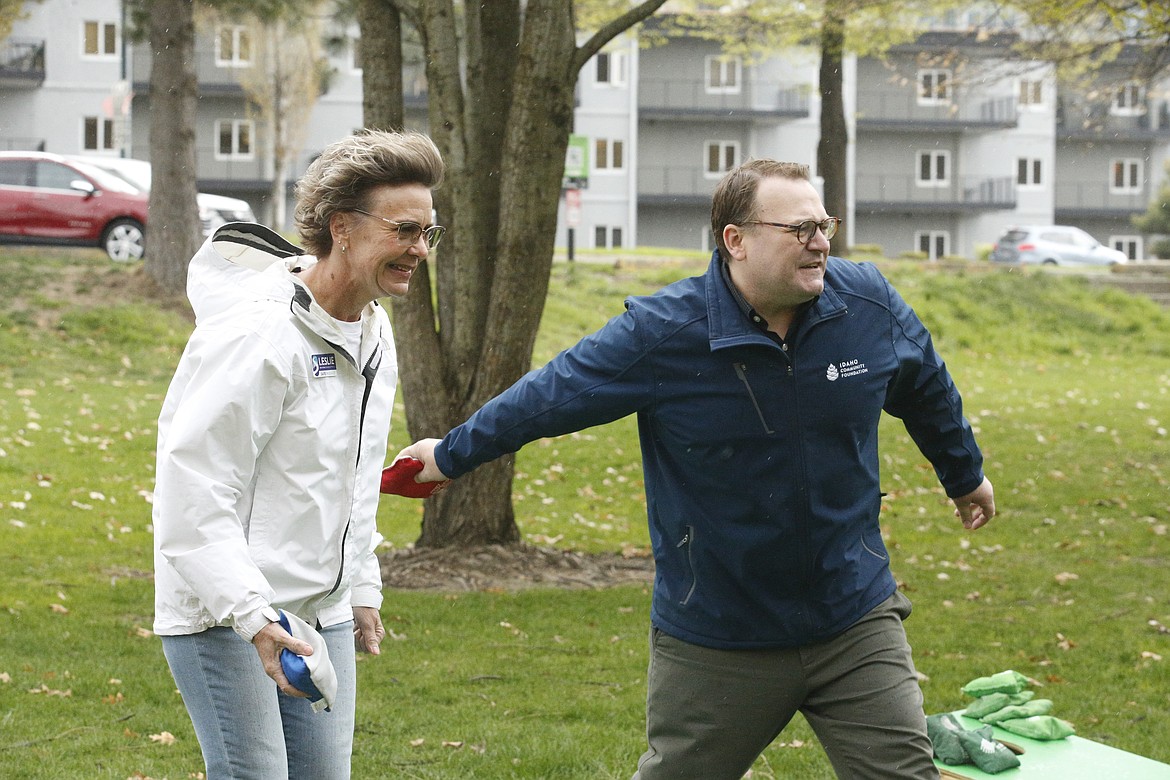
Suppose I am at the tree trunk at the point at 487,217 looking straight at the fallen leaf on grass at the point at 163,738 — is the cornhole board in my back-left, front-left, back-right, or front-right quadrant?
front-left

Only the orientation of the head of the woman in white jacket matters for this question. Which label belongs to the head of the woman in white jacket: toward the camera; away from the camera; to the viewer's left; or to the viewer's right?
to the viewer's right

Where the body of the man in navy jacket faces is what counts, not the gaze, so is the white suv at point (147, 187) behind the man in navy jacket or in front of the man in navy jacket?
behind

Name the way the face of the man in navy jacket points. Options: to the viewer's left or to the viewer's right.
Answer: to the viewer's right

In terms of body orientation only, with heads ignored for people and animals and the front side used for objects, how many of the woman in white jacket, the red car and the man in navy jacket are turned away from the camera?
0

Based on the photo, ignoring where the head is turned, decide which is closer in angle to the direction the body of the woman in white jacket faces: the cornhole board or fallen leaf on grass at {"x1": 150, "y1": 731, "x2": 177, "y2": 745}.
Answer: the cornhole board
